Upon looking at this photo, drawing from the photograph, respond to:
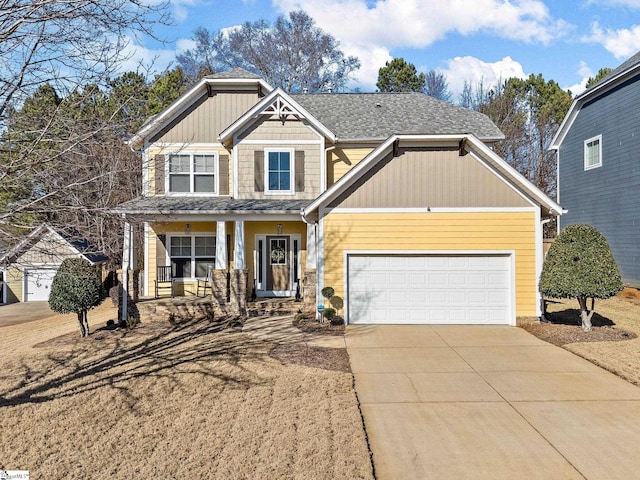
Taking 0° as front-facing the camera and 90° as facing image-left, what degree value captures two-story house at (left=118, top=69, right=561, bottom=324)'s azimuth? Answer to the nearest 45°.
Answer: approximately 0°

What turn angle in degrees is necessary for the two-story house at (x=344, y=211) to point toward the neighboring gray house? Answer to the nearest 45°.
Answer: approximately 135° to its left
